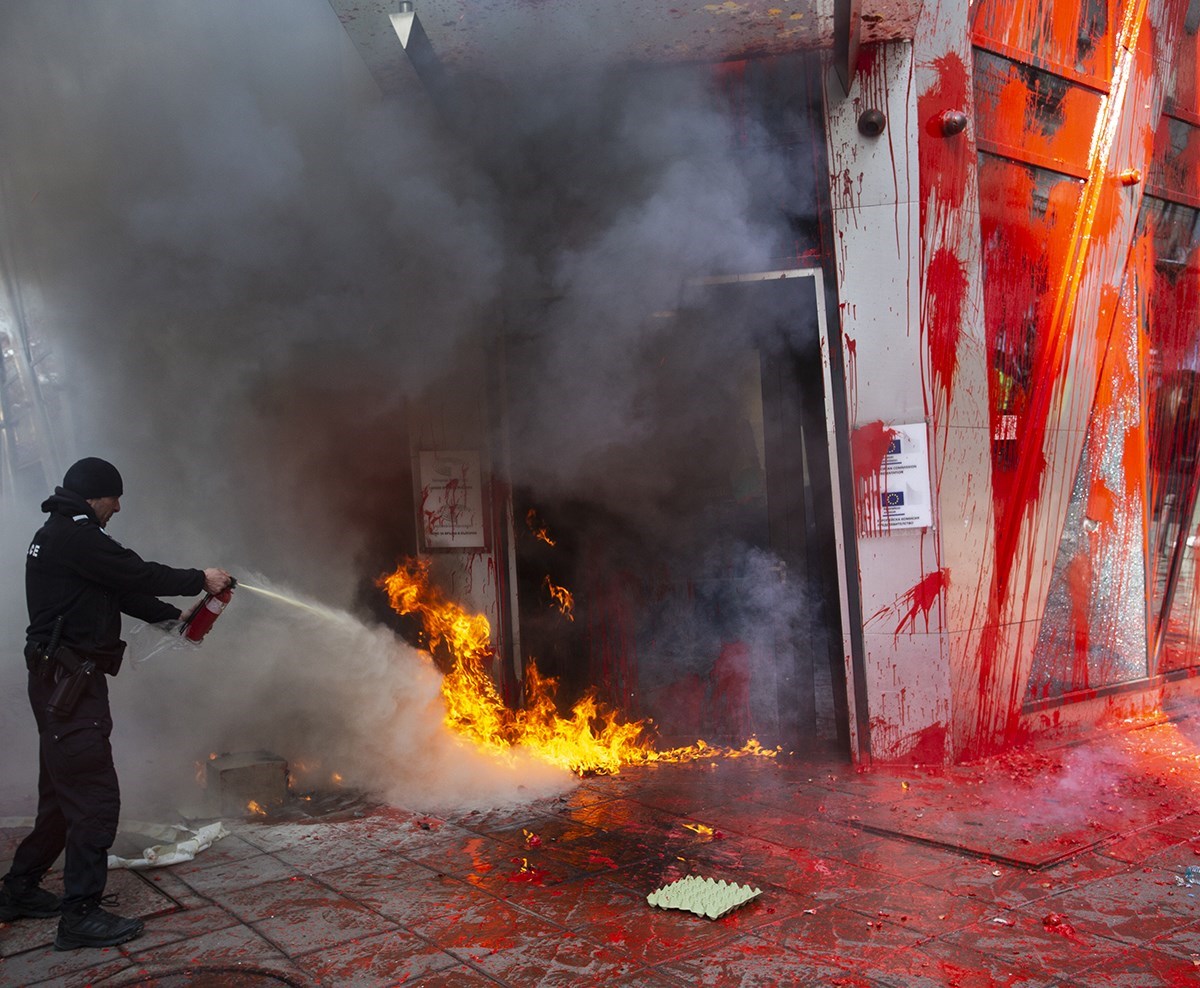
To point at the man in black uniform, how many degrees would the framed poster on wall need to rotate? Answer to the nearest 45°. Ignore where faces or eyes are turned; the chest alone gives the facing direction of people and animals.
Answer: approximately 45° to its right

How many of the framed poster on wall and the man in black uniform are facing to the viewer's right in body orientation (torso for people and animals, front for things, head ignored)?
1

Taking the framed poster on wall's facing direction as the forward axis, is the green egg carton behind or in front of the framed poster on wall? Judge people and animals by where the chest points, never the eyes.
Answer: in front

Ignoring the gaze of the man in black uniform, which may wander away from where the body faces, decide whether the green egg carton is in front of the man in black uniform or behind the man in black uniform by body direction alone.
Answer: in front

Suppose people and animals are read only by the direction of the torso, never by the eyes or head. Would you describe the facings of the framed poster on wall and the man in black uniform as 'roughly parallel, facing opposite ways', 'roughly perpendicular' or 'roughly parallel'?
roughly perpendicular

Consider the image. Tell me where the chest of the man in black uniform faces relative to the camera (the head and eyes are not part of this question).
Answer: to the viewer's right

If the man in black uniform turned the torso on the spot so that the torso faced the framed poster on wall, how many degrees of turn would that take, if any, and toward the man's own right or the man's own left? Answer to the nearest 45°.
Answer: approximately 45° to the man's own left
